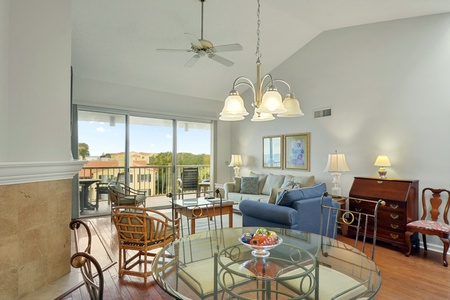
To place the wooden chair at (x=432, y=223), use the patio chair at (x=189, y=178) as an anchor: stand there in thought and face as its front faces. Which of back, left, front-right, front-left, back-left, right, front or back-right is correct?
front-left

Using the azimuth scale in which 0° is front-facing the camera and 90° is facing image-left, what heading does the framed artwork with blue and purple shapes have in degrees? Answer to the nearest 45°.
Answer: approximately 45°

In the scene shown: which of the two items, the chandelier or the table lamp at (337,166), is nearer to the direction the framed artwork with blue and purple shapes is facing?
the chandelier

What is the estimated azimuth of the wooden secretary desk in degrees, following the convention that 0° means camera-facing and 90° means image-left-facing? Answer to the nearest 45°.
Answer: approximately 45°

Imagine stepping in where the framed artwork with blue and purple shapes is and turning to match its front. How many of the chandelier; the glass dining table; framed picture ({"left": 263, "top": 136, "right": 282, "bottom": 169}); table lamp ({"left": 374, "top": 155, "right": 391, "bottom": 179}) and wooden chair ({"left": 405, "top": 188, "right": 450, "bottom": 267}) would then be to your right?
1

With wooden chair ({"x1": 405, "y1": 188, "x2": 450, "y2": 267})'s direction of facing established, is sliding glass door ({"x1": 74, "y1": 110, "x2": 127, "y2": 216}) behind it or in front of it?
in front

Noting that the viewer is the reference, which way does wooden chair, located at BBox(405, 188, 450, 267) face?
facing the viewer and to the left of the viewer

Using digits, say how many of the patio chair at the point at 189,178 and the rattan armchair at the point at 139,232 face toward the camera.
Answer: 1

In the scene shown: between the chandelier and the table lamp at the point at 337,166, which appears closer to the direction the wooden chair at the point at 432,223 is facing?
the chandelier

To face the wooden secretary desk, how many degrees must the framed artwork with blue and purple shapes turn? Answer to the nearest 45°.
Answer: approximately 90° to its left

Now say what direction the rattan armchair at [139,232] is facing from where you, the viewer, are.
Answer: facing away from the viewer and to the right of the viewer

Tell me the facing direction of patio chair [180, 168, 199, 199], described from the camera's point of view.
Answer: facing the viewer
